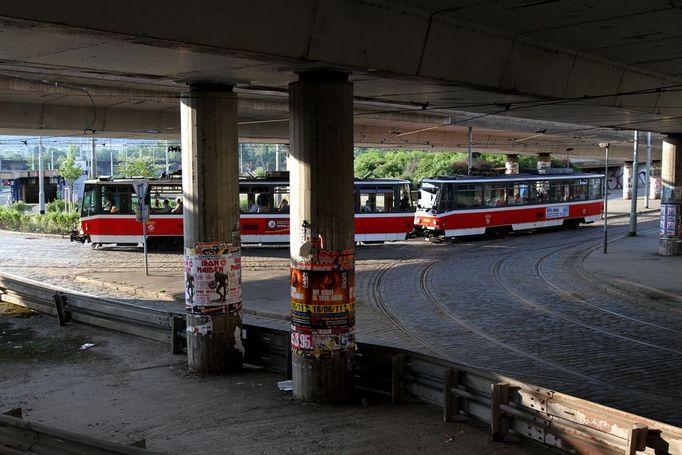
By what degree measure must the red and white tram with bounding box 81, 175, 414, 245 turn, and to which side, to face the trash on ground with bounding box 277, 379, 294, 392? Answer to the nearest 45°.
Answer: approximately 90° to its left

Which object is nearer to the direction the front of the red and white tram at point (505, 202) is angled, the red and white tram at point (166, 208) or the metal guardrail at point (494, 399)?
the red and white tram

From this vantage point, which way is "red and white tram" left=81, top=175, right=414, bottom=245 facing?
to the viewer's left

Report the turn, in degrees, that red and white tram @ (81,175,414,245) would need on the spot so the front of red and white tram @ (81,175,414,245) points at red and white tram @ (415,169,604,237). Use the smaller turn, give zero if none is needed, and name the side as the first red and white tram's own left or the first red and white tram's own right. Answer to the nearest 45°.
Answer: approximately 180°

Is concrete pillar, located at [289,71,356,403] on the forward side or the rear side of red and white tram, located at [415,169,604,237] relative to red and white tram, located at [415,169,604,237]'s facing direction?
on the forward side

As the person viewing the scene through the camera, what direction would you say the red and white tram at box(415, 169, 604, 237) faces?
facing the viewer and to the left of the viewer

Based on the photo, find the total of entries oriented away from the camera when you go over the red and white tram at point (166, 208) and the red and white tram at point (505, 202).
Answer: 0

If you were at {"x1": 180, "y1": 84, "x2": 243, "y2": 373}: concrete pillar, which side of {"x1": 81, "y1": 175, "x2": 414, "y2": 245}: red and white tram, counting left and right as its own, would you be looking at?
left

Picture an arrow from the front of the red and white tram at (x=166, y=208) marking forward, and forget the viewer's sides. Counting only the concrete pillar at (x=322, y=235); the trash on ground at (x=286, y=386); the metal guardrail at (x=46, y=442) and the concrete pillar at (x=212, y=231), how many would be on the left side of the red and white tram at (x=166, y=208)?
4
